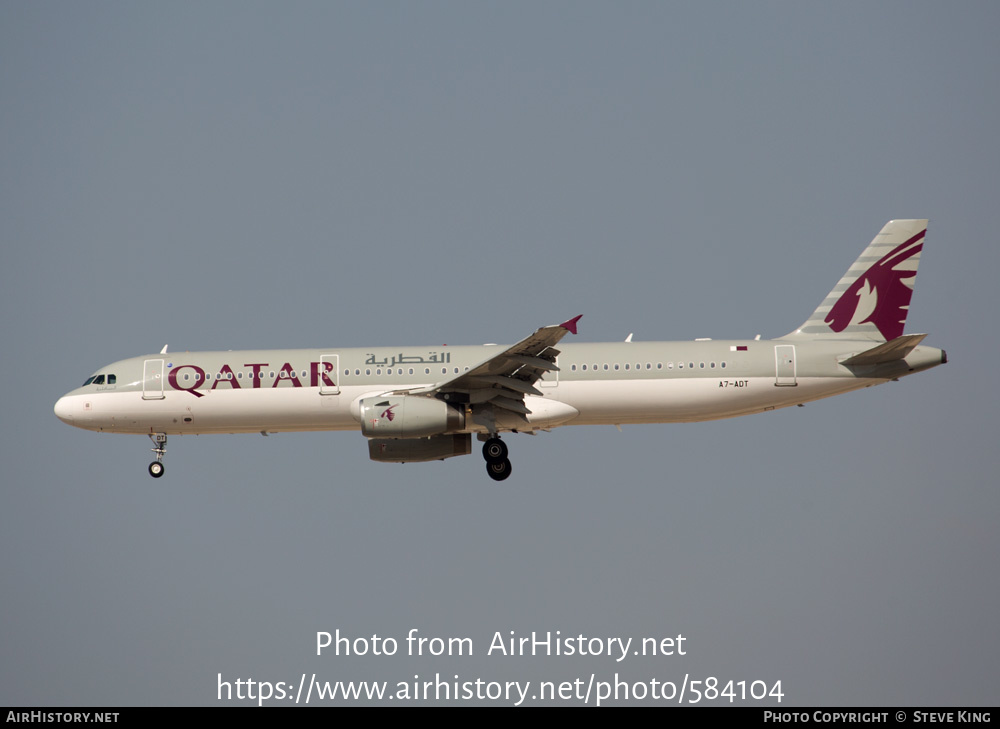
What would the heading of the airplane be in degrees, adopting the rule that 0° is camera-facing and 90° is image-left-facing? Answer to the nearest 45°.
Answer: approximately 90°
